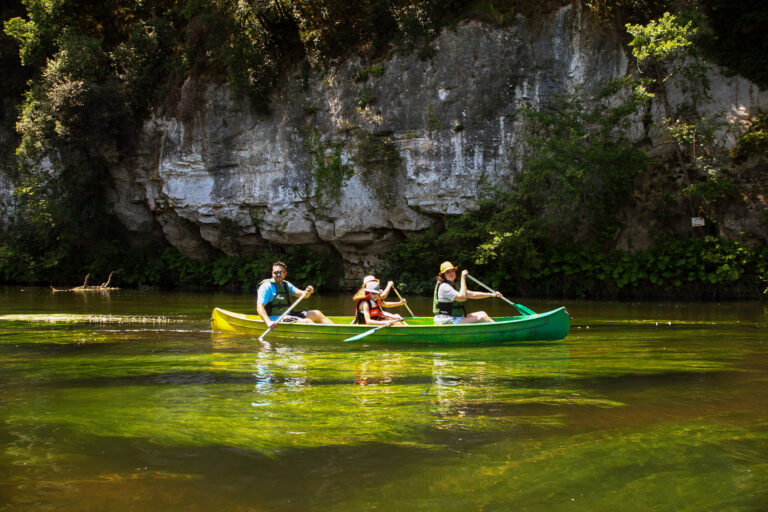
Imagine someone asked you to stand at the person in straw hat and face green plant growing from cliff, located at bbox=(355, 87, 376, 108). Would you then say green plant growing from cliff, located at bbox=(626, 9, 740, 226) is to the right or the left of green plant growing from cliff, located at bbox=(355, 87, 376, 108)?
right

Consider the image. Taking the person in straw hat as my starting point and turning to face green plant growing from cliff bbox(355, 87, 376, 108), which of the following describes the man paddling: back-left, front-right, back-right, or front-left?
front-left

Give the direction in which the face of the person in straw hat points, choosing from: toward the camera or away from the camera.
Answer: toward the camera

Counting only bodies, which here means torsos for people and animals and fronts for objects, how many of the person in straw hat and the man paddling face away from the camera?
0

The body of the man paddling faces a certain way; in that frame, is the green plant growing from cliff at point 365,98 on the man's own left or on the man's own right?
on the man's own left

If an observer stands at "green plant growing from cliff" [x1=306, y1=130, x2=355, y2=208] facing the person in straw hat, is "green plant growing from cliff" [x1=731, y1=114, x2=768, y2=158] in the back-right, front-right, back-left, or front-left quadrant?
front-left

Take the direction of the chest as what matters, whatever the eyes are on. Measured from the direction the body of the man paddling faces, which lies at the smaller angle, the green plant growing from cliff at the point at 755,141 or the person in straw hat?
the person in straw hat
